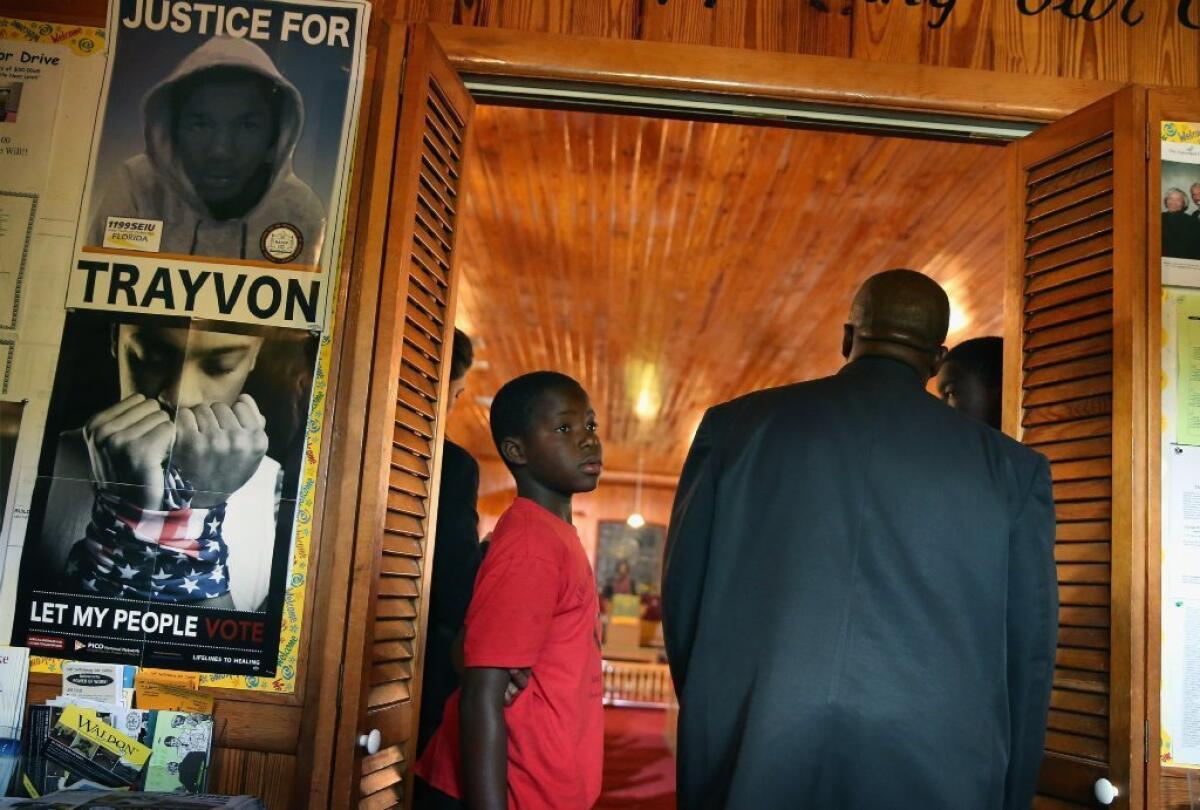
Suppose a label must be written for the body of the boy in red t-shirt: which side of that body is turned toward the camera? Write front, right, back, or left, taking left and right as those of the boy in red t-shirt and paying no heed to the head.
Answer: right

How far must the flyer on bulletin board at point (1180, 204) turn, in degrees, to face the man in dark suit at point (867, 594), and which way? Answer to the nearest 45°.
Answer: approximately 45° to its right

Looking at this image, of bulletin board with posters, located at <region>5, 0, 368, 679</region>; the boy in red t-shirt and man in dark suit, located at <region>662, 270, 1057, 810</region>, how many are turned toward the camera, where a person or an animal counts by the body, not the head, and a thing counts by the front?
1

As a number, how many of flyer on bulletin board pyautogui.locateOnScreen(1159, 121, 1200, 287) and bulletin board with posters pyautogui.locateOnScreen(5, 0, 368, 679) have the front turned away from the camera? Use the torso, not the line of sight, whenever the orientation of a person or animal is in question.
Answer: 0

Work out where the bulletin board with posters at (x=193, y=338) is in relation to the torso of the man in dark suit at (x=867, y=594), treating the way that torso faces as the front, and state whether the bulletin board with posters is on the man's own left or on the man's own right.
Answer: on the man's own left

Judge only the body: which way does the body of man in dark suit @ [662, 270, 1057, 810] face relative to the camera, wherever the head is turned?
away from the camera

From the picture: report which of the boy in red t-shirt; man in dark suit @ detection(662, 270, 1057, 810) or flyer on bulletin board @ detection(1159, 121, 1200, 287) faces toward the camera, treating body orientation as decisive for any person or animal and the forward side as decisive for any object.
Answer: the flyer on bulletin board

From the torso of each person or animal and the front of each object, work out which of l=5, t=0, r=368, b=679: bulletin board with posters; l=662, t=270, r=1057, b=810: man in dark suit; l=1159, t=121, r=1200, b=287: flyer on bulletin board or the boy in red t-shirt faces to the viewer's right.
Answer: the boy in red t-shirt

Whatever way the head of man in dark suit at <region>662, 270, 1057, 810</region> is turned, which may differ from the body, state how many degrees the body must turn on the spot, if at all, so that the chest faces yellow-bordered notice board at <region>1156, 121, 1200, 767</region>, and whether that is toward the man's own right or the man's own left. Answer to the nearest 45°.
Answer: approximately 45° to the man's own right

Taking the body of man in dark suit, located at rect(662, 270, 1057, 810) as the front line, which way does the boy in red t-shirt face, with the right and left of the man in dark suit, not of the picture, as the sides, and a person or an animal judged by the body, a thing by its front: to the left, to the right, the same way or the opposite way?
to the right

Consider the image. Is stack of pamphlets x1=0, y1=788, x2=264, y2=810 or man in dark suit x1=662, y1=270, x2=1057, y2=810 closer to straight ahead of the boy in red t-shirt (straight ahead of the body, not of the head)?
the man in dark suit

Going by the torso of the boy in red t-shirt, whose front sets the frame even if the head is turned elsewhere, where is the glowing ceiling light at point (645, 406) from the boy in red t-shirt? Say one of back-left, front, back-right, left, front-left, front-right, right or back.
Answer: left

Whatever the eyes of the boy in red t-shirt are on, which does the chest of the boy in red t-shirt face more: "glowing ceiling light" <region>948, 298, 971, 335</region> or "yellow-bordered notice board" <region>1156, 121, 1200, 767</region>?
the yellow-bordered notice board

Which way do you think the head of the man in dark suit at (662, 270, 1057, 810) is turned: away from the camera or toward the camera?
away from the camera

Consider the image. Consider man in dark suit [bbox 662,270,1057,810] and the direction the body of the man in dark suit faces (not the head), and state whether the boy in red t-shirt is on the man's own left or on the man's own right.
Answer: on the man's own left

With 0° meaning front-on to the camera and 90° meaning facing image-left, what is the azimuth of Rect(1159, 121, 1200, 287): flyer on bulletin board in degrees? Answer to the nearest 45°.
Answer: approximately 0°

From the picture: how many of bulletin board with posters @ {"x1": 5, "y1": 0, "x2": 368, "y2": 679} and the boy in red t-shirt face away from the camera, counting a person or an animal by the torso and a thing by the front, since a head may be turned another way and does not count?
0

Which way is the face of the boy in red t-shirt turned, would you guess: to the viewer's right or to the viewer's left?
to the viewer's right
